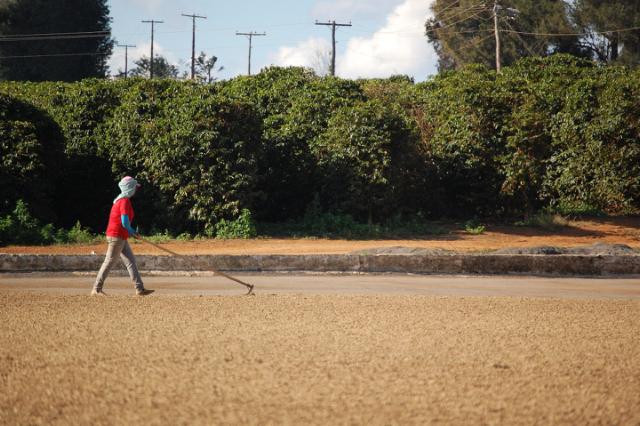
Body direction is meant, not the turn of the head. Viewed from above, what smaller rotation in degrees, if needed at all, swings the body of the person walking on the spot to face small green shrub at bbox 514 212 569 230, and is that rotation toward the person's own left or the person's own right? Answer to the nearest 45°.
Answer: approximately 45° to the person's own left

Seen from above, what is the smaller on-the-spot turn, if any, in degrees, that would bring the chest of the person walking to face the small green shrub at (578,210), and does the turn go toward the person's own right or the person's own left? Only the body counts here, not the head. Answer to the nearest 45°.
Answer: approximately 45° to the person's own left

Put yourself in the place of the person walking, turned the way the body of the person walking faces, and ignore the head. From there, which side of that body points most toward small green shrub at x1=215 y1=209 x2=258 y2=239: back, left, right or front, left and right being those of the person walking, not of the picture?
left

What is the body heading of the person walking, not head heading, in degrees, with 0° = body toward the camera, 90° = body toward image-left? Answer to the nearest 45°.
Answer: approximately 270°
